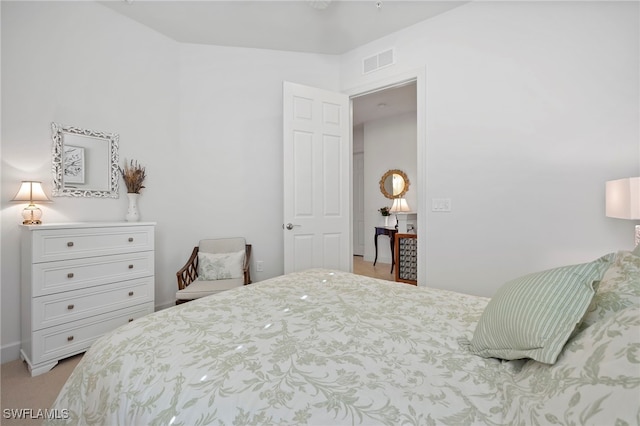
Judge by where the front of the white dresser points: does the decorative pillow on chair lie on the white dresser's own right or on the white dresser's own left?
on the white dresser's own left

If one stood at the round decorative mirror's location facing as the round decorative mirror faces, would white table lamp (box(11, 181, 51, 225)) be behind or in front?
in front

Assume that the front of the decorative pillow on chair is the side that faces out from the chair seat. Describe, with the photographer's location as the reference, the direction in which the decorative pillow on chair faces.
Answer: facing the viewer

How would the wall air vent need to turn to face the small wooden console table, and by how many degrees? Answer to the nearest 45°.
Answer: approximately 135° to its right

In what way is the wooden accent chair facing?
toward the camera

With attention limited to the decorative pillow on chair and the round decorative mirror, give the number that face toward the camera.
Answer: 2

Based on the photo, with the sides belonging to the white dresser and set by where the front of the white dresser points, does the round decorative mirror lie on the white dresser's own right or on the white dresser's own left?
on the white dresser's own left

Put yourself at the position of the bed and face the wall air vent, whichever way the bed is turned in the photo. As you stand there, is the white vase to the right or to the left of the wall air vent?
left

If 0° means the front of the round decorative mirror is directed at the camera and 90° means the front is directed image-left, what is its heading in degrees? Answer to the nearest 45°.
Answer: approximately 0°

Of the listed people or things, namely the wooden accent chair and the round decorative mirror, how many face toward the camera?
2

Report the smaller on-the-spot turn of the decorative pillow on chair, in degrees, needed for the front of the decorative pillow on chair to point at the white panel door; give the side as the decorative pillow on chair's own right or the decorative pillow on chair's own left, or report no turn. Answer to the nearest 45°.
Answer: approximately 90° to the decorative pillow on chair's own left

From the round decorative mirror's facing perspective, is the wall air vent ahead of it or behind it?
ahead

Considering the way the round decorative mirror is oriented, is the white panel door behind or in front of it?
in front

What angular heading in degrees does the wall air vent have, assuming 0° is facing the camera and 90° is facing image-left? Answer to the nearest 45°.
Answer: approximately 45°

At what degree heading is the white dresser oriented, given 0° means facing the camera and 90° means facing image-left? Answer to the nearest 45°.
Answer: approximately 315°
